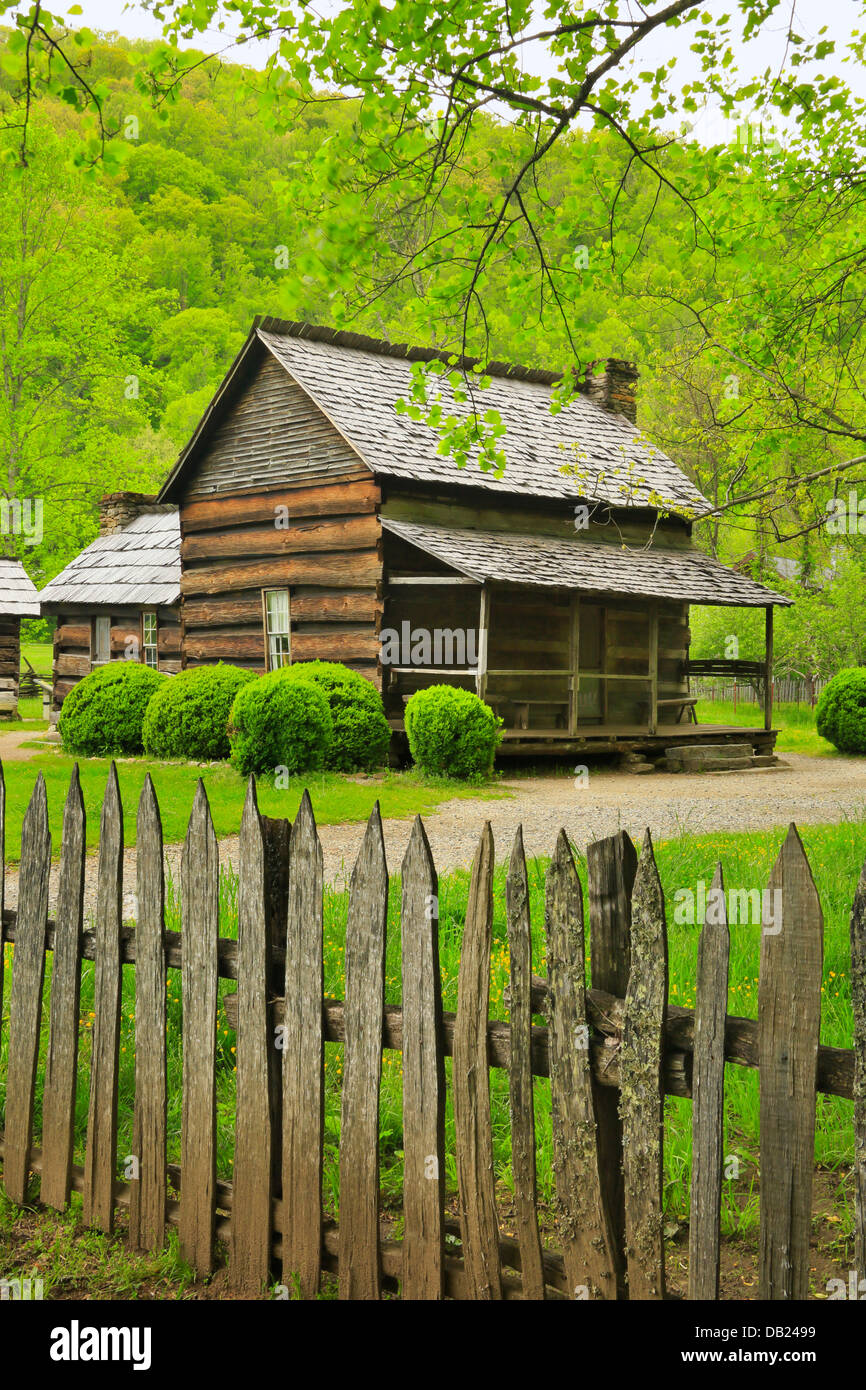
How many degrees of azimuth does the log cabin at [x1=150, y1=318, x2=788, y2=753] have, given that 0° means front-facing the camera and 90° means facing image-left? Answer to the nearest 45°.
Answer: approximately 315°

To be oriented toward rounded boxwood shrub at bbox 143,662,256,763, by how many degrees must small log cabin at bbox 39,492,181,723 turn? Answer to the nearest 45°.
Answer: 0° — it already faces it

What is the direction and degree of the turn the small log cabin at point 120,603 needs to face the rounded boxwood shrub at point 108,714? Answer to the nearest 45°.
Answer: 0° — it already faces it

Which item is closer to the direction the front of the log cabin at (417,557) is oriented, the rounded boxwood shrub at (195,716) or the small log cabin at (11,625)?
the rounded boxwood shrub

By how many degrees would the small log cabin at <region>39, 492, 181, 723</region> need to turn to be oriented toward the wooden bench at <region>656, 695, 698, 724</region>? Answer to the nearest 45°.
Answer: approximately 45° to its left

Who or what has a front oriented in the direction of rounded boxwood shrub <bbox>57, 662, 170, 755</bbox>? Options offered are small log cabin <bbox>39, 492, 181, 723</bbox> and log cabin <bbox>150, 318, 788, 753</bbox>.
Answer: the small log cabin

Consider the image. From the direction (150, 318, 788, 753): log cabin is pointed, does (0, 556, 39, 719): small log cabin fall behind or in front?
behind

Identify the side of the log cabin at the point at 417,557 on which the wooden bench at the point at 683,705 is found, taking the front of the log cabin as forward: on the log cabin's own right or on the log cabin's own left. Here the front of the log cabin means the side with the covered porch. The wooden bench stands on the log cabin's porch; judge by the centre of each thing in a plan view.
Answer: on the log cabin's own left

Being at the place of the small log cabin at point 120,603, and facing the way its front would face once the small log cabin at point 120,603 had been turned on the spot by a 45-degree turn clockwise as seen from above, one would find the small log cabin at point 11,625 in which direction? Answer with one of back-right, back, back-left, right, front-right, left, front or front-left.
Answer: right
